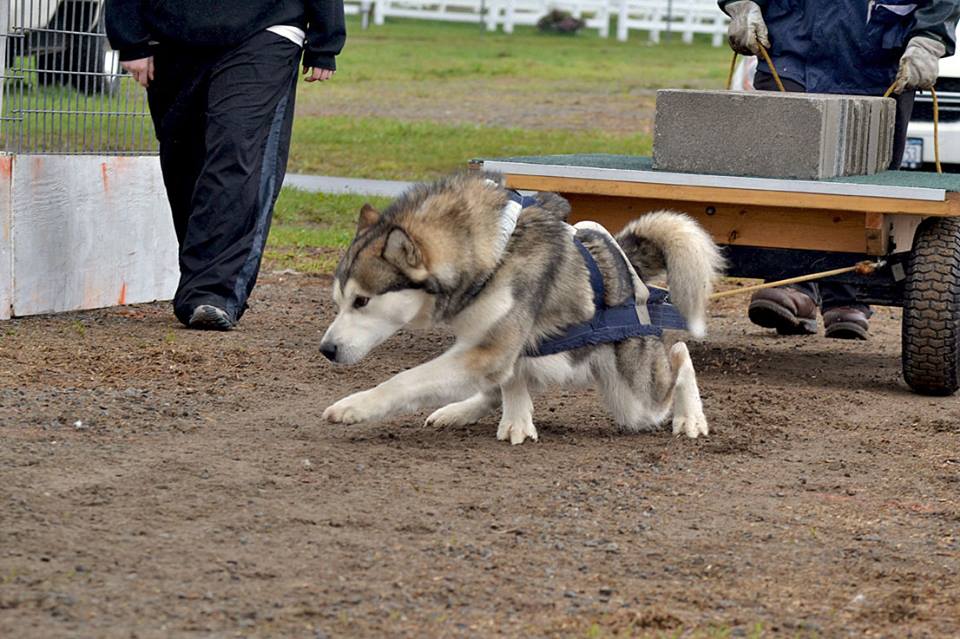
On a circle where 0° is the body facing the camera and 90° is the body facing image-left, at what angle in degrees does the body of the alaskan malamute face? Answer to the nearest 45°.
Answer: approximately 90°

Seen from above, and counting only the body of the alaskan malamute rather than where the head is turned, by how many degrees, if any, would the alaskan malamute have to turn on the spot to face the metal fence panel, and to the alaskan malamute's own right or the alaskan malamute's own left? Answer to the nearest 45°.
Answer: approximately 45° to the alaskan malamute's own right

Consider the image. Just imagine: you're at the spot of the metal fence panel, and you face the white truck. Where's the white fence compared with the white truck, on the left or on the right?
left

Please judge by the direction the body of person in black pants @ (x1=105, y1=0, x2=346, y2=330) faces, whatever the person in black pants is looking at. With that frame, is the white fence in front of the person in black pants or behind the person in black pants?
behind
